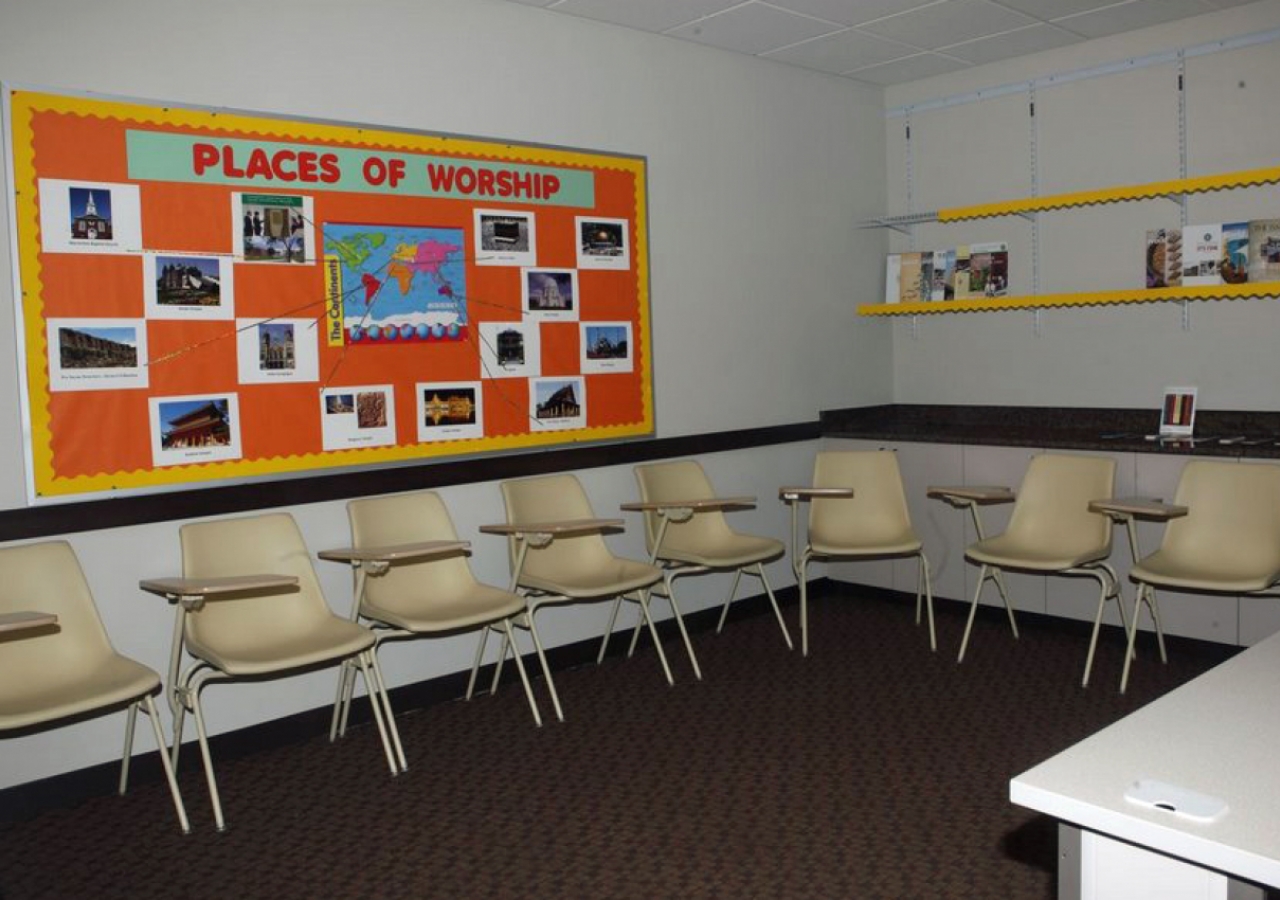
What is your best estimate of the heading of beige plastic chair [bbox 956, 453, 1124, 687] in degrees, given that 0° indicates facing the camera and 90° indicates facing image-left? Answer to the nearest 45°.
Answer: approximately 45°

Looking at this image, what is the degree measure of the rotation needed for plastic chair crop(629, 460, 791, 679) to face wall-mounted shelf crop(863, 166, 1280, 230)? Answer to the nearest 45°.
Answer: approximately 45° to its left

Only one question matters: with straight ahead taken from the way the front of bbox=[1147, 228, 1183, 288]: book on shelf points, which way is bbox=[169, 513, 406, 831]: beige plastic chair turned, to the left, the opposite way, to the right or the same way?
to the left

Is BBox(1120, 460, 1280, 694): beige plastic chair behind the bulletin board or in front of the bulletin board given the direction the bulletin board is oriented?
in front

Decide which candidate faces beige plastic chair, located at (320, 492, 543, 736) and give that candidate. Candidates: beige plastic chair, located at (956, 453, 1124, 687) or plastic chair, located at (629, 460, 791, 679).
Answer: beige plastic chair, located at (956, 453, 1124, 687)

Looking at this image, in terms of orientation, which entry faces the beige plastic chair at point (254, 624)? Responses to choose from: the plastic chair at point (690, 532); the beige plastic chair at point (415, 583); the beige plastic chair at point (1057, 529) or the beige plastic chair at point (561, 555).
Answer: the beige plastic chair at point (1057, 529)

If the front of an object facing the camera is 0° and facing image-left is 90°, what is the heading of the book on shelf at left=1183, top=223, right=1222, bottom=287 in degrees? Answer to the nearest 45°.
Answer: approximately 0°

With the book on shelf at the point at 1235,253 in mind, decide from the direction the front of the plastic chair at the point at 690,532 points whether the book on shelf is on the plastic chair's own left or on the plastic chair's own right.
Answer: on the plastic chair's own left

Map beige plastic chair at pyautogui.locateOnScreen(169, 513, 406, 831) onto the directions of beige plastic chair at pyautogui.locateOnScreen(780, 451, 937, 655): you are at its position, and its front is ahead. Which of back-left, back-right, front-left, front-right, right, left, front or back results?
front-right

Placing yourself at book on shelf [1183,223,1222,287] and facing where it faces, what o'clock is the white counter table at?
The white counter table is roughly at 12 o'clock from the book on shelf.
